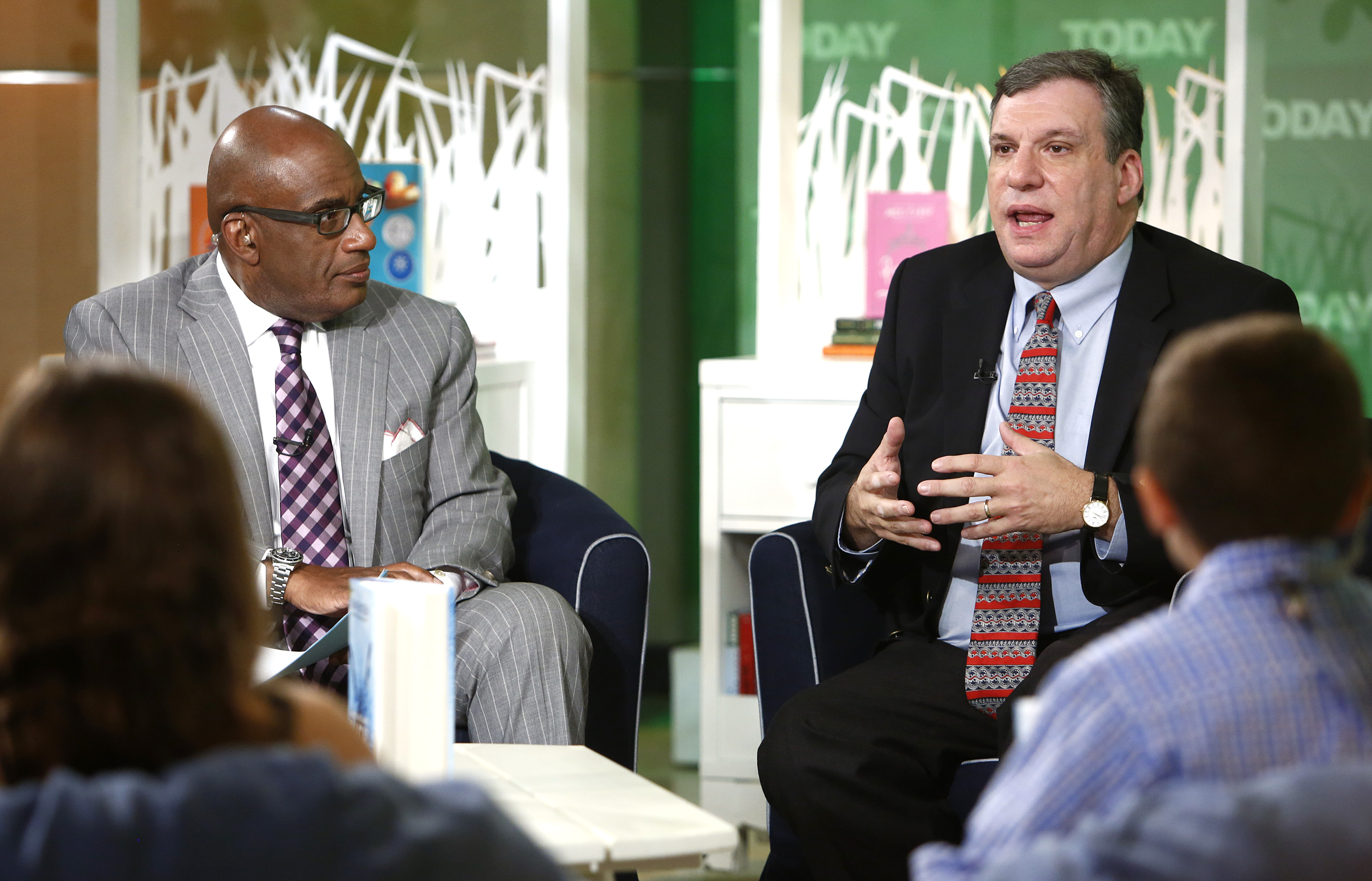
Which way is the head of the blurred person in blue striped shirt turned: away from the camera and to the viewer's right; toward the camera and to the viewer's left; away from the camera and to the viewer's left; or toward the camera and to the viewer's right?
away from the camera and to the viewer's left

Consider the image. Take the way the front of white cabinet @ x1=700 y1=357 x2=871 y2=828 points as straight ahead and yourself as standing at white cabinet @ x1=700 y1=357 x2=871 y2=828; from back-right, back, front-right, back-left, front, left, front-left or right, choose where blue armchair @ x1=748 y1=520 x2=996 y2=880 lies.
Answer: front

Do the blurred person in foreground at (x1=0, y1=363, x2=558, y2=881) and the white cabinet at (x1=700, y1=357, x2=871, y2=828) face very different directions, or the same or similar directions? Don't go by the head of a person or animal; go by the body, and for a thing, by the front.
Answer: very different directions

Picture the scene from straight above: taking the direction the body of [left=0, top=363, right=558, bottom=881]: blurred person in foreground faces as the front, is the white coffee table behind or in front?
in front

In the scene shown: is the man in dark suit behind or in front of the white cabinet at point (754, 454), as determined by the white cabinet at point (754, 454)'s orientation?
in front

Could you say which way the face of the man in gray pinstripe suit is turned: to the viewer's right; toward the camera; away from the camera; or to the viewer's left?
to the viewer's right

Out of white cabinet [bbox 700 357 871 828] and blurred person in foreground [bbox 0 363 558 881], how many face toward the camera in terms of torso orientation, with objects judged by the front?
1

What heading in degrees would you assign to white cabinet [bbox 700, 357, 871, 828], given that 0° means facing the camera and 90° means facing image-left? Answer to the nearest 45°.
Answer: approximately 0°

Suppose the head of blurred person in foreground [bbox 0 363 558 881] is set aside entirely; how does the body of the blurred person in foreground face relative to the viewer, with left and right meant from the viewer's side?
facing away from the viewer
